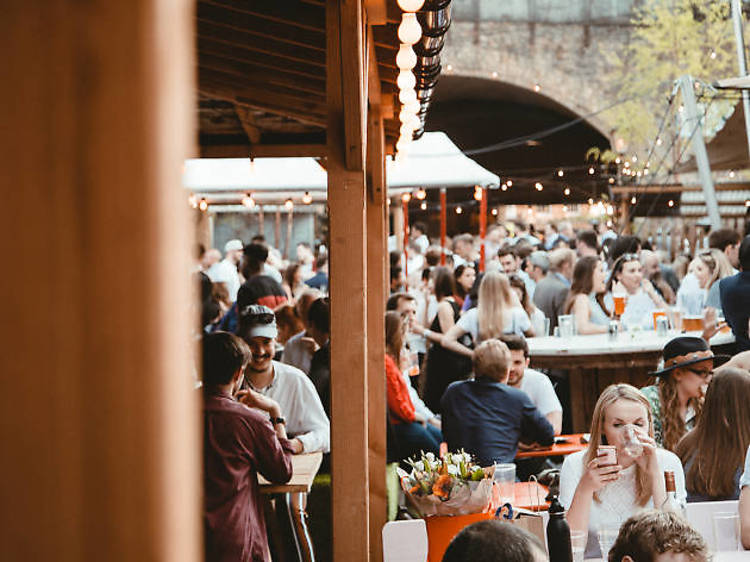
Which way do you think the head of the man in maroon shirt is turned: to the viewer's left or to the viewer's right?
to the viewer's right

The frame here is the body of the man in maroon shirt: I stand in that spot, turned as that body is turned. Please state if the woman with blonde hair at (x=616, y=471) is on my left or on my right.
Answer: on my right

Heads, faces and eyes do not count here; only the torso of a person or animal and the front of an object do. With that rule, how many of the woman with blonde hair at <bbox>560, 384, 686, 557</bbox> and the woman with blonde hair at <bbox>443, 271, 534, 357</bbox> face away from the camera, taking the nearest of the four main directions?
1

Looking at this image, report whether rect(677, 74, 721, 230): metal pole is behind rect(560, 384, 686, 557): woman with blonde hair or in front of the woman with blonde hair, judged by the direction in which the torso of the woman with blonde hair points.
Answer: behind

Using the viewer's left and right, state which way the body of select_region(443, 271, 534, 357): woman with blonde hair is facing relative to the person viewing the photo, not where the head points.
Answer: facing away from the viewer

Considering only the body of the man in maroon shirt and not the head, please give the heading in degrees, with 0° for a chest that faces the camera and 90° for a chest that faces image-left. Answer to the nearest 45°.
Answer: approximately 225°

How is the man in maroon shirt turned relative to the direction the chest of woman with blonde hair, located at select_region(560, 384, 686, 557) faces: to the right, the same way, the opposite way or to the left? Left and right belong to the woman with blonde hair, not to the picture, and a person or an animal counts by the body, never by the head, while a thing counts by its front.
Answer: the opposite way

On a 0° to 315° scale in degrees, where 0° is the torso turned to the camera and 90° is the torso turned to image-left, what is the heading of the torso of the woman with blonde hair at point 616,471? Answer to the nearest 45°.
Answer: approximately 0°

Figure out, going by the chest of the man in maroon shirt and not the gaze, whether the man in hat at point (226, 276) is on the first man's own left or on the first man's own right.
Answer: on the first man's own left

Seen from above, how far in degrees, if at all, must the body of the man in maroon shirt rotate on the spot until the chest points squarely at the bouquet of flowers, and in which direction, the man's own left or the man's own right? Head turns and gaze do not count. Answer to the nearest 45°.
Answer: approximately 45° to the man's own right

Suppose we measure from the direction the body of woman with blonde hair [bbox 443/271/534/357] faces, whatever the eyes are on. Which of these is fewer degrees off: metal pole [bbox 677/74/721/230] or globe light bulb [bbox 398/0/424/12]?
the metal pole

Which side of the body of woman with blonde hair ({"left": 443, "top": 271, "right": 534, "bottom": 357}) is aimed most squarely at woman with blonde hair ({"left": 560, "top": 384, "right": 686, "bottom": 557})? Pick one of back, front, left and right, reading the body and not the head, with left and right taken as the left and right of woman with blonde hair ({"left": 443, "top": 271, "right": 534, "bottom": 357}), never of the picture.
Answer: back

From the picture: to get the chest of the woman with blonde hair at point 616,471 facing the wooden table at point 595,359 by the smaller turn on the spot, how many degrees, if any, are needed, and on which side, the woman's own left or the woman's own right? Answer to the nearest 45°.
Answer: approximately 180°

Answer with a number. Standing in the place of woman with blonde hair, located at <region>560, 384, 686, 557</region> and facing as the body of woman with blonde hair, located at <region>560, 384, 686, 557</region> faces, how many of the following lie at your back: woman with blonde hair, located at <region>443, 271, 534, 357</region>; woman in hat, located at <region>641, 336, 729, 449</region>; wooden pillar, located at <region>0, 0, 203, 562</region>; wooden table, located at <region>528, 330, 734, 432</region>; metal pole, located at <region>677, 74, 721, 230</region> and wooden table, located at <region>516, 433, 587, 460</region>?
5

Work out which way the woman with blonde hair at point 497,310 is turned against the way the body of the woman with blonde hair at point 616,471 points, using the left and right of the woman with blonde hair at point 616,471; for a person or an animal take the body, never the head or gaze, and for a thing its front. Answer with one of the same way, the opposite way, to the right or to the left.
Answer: the opposite way
